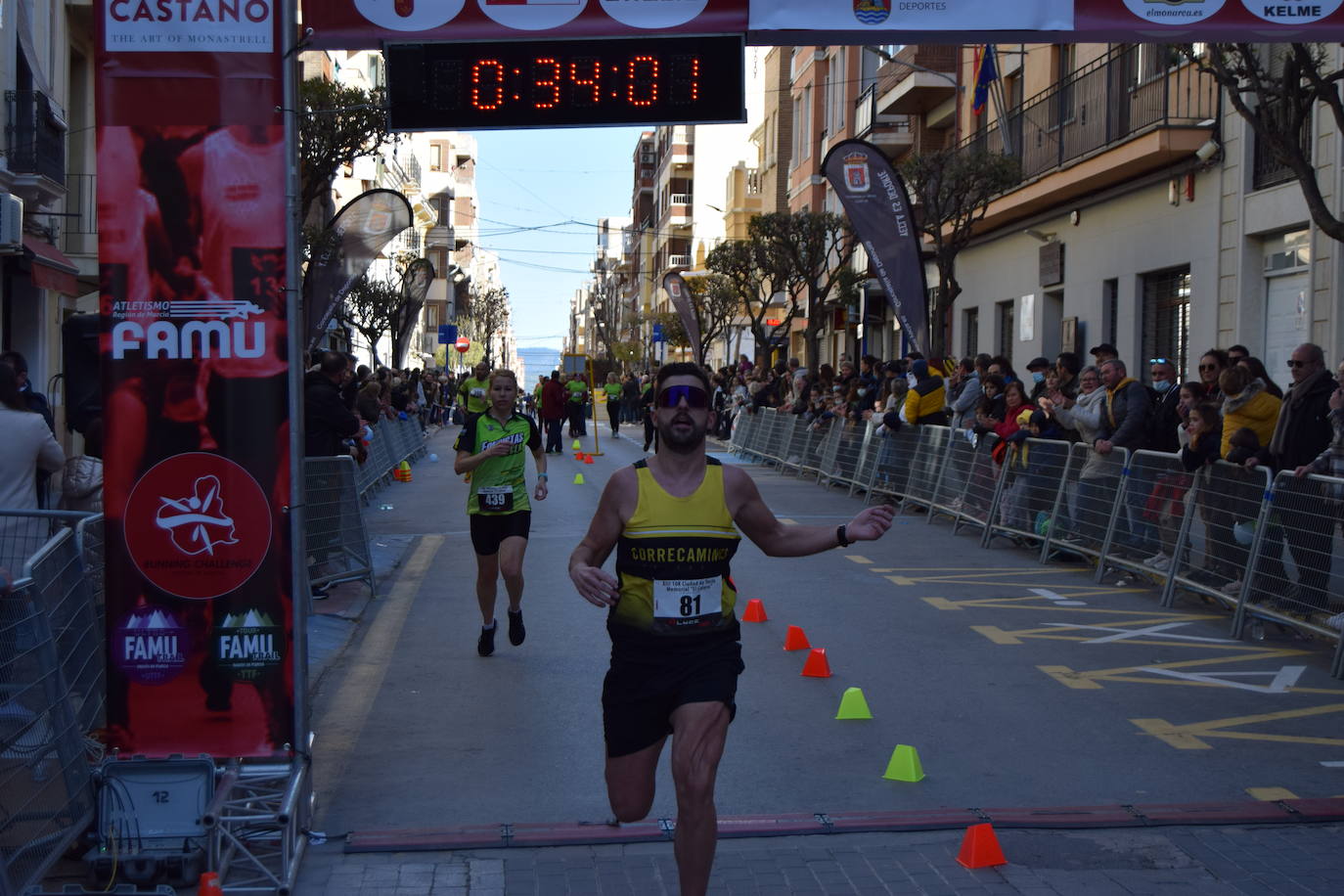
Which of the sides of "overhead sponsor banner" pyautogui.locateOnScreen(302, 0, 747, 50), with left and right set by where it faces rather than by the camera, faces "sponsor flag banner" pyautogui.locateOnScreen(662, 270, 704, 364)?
back

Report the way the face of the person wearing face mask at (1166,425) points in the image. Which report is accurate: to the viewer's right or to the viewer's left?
to the viewer's left

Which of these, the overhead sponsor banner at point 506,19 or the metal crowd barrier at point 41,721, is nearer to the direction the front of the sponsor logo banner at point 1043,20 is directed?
the metal crowd barrier

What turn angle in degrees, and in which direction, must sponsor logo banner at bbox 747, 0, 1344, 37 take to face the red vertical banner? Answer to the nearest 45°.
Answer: approximately 45° to its right

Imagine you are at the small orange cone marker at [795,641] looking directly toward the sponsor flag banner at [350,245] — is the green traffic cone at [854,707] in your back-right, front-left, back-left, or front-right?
back-left

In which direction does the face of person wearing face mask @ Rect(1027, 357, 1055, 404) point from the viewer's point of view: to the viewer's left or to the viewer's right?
to the viewer's left

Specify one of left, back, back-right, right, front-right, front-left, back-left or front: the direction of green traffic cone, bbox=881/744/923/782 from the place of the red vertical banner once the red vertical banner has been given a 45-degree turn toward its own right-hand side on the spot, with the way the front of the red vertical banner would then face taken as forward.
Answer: back-left

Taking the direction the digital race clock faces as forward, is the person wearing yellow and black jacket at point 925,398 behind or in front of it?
behind

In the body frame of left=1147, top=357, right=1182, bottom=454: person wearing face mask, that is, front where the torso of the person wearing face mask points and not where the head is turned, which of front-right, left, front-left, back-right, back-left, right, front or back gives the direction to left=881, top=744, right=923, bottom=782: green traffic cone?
front-left
